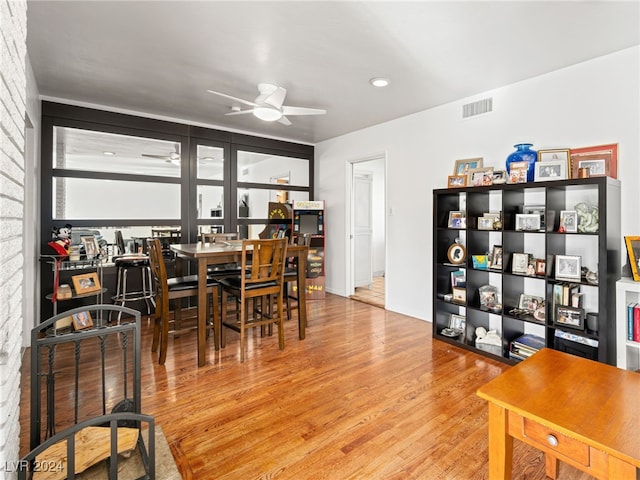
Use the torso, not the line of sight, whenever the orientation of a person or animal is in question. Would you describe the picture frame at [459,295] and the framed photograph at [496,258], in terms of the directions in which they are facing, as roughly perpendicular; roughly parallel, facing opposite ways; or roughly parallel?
roughly parallel

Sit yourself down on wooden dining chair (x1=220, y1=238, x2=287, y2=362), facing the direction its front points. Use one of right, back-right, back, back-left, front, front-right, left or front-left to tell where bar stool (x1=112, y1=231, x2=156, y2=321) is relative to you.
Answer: front

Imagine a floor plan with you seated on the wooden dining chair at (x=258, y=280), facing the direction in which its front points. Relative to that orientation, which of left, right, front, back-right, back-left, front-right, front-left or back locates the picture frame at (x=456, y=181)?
back-right

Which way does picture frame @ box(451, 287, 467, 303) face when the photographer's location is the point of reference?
facing the viewer and to the left of the viewer

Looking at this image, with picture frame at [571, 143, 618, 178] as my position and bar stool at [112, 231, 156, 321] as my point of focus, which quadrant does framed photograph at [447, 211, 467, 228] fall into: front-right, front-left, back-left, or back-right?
front-right

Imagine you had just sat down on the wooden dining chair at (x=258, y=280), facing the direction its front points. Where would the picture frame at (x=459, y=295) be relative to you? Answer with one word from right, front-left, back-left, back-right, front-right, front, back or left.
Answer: back-right

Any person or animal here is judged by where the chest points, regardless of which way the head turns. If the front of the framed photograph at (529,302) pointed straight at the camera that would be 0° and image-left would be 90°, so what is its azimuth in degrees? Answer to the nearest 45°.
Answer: approximately 45°

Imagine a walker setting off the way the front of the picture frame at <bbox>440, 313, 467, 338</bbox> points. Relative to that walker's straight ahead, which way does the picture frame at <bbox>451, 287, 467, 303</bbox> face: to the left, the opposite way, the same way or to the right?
the same way

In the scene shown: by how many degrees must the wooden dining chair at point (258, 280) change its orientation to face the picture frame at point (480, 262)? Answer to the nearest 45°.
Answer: approximately 135° to its right

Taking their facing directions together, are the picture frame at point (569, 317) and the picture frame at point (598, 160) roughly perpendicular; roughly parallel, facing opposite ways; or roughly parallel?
roughly parallel

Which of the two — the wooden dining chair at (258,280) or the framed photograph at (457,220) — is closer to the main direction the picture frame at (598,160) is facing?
the wooden dining chair

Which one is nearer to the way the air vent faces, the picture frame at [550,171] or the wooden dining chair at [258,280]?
the wooden dining chair

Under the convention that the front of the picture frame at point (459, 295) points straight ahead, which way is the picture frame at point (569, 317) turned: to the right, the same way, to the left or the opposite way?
the same way
